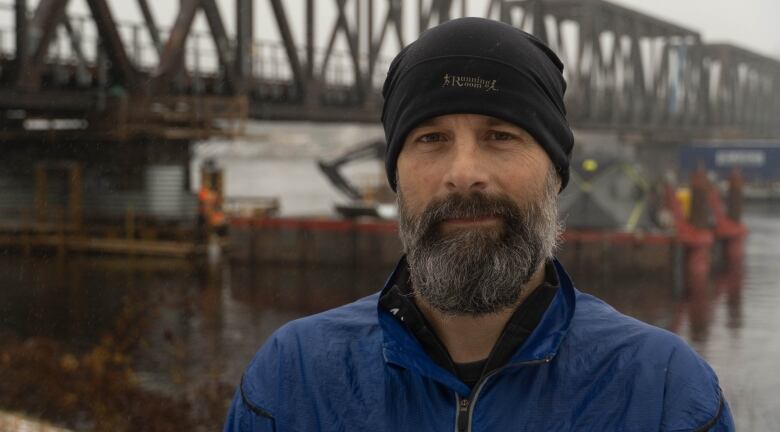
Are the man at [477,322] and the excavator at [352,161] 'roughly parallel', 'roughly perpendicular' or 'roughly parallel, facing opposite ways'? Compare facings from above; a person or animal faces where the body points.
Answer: roughly perpendicular

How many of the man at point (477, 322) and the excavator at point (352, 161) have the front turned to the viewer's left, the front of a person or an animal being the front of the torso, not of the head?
1

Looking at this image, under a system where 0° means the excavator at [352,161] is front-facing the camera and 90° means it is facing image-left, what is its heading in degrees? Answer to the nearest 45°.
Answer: approximately 90°

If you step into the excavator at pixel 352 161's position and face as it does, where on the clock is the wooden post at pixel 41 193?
The wooden post is roughly at 11 o'clock from the excavator.

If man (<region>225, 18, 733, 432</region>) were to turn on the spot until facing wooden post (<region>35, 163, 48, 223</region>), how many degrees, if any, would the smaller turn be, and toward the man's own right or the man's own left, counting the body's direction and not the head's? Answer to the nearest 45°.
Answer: approximately 135° to the man's own right

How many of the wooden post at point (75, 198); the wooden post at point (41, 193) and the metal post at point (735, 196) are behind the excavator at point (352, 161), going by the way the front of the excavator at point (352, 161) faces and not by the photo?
1

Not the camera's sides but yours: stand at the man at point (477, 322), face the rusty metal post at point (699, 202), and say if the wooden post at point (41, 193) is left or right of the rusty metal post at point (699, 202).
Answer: left

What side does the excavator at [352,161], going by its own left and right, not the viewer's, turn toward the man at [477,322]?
left

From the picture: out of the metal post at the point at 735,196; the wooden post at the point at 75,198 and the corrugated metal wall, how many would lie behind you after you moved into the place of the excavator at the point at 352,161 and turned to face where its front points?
1

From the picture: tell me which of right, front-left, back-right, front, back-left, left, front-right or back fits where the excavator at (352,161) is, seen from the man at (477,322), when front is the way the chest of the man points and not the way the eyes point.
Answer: back

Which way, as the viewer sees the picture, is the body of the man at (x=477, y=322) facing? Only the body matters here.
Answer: toward the camera
